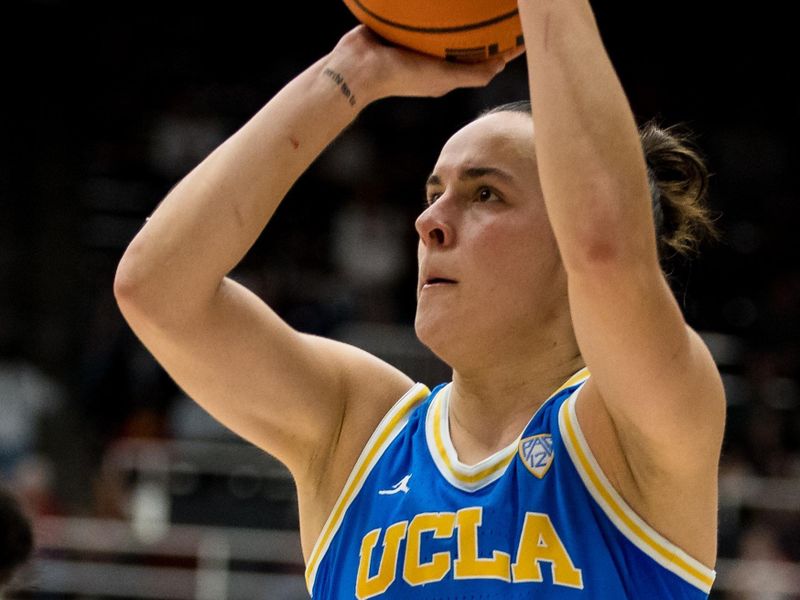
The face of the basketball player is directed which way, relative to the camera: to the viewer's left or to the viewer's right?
to the viewer's left
